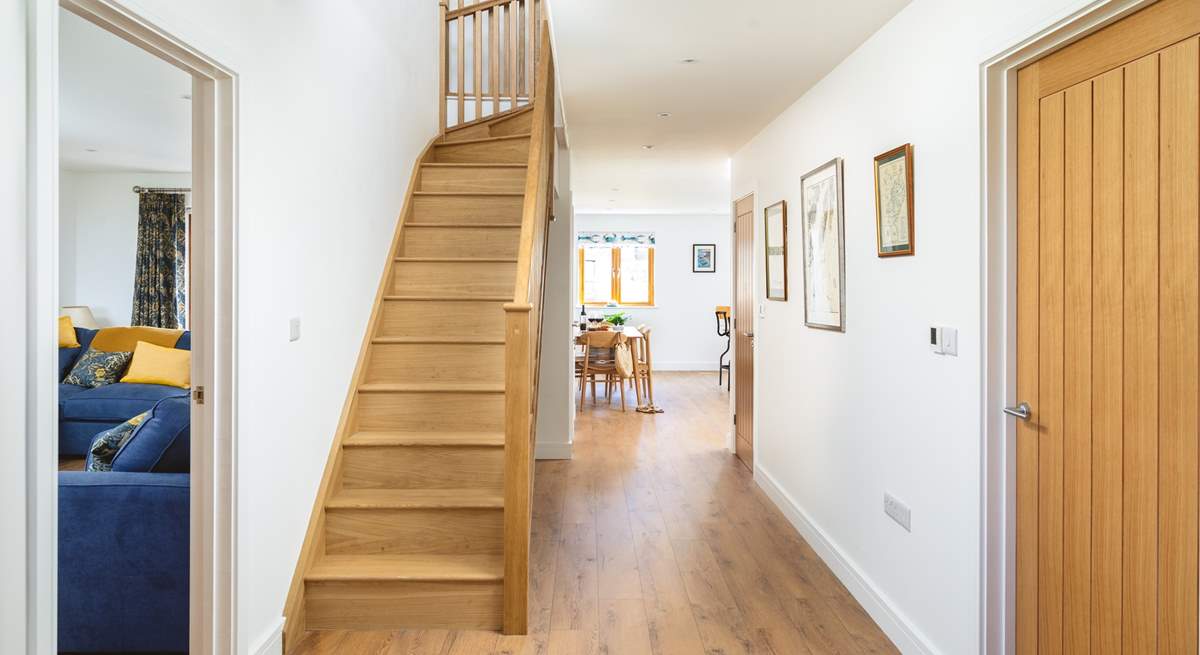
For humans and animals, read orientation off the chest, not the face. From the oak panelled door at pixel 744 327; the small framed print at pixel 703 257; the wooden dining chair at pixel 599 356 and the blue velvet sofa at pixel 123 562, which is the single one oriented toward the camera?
the small framed print

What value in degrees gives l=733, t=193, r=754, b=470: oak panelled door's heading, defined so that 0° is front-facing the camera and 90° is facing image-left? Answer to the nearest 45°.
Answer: approximately 90°

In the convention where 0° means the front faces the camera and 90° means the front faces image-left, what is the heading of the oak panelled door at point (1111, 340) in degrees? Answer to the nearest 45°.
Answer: approximately 45°

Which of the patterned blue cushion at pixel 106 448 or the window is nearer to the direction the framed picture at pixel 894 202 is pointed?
the patterned blue cushion

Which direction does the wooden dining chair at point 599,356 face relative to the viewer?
away from the camera
